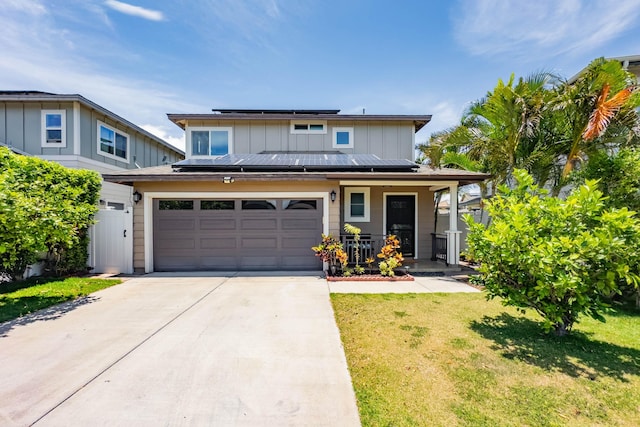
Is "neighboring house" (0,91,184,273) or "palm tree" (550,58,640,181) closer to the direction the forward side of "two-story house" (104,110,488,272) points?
the palm tree

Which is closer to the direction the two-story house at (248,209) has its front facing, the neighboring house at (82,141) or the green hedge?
the green hedge

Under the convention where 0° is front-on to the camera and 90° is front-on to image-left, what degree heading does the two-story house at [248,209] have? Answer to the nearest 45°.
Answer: approximately 0°

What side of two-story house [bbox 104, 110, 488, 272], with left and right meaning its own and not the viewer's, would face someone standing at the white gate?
right

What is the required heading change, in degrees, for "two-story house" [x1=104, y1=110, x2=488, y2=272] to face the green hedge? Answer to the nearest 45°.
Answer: approximately 45° to its right

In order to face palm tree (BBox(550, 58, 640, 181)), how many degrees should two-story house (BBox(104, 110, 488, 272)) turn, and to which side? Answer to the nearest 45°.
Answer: approximately 90° to its left

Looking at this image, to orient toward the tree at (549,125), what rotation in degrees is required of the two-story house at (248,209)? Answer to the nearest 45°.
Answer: approximately 90° to its left

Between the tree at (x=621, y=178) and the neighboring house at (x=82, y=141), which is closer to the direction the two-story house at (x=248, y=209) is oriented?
the tree

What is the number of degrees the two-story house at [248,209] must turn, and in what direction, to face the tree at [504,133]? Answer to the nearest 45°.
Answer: approximately 90° to its left
